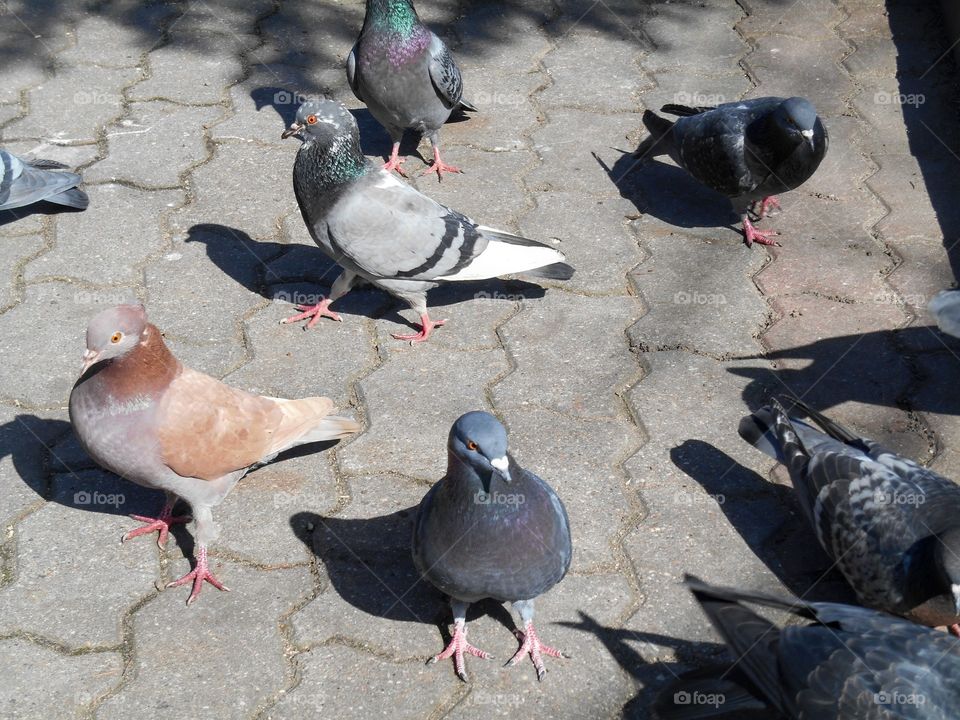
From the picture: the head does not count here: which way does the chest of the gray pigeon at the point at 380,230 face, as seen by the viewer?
to the viewer's left

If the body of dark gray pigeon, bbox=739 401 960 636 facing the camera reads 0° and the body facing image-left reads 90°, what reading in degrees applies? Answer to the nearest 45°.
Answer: approximately 315°

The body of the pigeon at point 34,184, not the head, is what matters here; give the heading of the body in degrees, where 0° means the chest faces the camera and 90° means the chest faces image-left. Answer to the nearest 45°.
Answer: approximately 90°

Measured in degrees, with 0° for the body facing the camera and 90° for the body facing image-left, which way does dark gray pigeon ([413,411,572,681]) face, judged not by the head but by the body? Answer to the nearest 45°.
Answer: approximately 0°

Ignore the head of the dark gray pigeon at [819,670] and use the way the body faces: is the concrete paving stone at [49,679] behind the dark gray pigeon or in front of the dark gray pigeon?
behind

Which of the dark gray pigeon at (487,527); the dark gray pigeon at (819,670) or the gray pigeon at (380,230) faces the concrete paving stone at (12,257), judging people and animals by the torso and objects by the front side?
the gray pigeon

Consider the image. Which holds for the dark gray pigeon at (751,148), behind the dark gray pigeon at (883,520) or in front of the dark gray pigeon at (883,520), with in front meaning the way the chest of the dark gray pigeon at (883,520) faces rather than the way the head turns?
behind

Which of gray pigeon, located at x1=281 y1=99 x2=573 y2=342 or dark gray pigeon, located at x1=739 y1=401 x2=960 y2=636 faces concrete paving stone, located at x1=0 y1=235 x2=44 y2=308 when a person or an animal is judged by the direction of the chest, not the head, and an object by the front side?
the gray pigeon

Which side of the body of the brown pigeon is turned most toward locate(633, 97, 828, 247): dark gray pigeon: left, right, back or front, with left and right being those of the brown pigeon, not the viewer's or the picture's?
back

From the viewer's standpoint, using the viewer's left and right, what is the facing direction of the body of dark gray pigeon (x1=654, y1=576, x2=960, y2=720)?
facing to the right of the viewer

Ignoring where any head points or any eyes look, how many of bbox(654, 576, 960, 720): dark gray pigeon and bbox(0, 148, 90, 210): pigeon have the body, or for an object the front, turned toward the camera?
0

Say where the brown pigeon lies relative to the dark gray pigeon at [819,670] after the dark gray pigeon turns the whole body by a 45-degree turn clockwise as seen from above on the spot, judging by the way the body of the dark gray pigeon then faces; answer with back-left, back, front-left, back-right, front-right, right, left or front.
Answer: back-right

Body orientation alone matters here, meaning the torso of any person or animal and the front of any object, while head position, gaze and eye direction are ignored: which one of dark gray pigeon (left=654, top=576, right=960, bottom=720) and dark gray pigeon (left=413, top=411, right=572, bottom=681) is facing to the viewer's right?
dark gray pigeon (left=654, top=576, right=960, bottom=720)
